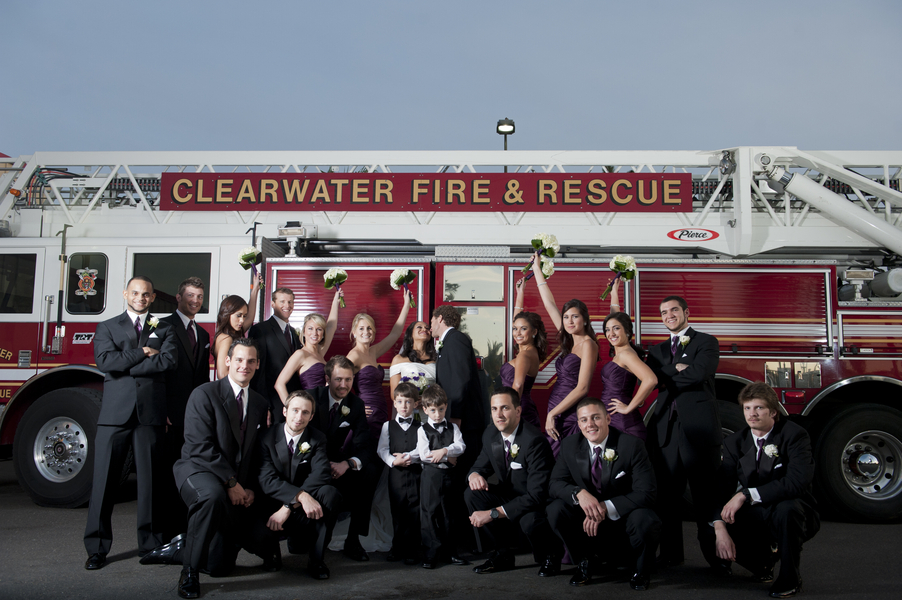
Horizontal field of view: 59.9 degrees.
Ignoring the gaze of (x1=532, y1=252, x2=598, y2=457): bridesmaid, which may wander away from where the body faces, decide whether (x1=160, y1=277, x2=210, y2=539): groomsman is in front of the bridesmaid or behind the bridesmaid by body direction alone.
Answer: in front

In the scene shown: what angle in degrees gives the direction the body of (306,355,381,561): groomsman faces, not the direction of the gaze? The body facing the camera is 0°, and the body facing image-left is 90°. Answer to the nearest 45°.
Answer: approximately 0°

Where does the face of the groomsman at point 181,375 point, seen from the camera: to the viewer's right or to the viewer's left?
to the viewer's right

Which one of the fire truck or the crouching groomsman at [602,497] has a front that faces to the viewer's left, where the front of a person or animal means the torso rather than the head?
the fire truck

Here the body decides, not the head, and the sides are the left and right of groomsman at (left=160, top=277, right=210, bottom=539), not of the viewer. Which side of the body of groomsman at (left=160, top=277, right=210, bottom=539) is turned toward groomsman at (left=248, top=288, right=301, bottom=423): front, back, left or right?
left

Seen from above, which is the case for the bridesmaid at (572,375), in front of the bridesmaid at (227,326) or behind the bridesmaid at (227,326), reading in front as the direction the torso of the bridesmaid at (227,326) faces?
in front

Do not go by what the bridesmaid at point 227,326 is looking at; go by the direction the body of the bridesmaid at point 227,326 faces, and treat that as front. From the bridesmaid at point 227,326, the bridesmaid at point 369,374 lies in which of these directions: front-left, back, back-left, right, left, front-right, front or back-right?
front-left

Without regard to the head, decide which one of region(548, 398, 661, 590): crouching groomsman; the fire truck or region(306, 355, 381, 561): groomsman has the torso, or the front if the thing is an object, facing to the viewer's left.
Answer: the fire truck

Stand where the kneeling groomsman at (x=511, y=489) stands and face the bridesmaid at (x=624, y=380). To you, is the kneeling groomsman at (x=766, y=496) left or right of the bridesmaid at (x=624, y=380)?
right

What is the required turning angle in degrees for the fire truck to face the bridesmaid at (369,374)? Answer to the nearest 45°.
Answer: approximately 45° to its left
